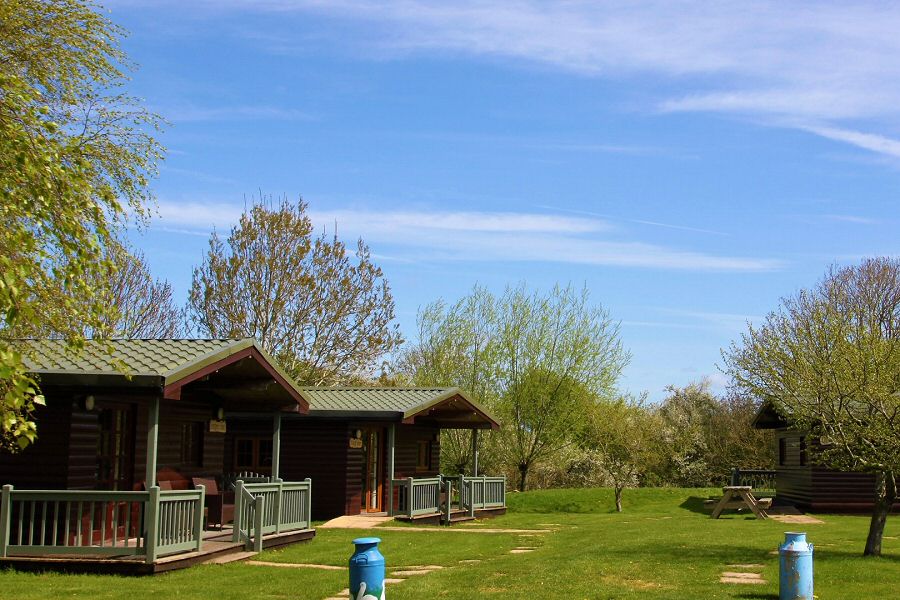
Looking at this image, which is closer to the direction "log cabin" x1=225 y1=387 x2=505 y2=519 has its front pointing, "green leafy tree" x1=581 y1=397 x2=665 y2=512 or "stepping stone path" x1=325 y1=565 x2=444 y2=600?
the stepping stone path

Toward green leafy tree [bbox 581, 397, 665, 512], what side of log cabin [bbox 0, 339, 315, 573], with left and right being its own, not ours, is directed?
left

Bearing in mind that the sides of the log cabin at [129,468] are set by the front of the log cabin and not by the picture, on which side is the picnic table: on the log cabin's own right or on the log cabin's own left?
on the log cabin's own left

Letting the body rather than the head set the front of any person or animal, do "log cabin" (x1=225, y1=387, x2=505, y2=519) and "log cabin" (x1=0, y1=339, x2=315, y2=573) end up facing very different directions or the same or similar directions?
same or similar directions

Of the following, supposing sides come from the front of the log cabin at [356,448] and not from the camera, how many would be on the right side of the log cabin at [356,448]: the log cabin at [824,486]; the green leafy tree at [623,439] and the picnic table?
0

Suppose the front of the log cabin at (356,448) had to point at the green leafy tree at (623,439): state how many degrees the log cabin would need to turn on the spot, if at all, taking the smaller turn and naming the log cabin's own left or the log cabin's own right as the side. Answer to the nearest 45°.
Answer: approximately 90° to the log cabin's own left

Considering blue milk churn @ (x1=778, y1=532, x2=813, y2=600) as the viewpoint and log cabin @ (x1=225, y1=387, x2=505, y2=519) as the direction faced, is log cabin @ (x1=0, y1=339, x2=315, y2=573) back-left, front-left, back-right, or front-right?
front-left

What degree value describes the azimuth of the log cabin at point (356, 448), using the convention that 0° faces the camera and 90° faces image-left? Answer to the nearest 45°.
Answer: approximately 315°

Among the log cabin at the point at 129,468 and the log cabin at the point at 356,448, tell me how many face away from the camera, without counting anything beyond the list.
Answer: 0

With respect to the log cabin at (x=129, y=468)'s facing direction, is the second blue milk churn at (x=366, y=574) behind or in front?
in front

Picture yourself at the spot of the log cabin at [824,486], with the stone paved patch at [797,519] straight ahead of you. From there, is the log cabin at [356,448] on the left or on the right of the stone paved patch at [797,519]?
right

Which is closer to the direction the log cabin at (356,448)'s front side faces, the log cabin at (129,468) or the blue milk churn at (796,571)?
the blue milk churn

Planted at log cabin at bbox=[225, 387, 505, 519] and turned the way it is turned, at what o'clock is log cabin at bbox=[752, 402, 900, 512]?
log cabin at bbox=[752, 402, 900, 512] is roughly at 10 o'clock from log cabin at bbox=[225, 387, 505, 519].

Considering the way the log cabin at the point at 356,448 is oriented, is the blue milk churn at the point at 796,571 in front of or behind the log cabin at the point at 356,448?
in front

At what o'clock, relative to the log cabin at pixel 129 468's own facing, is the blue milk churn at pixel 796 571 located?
The blue milk churn is roughly at 12 o'clock from the log cabin.

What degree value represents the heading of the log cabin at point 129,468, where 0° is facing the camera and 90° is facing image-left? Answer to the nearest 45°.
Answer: approximately 315°
